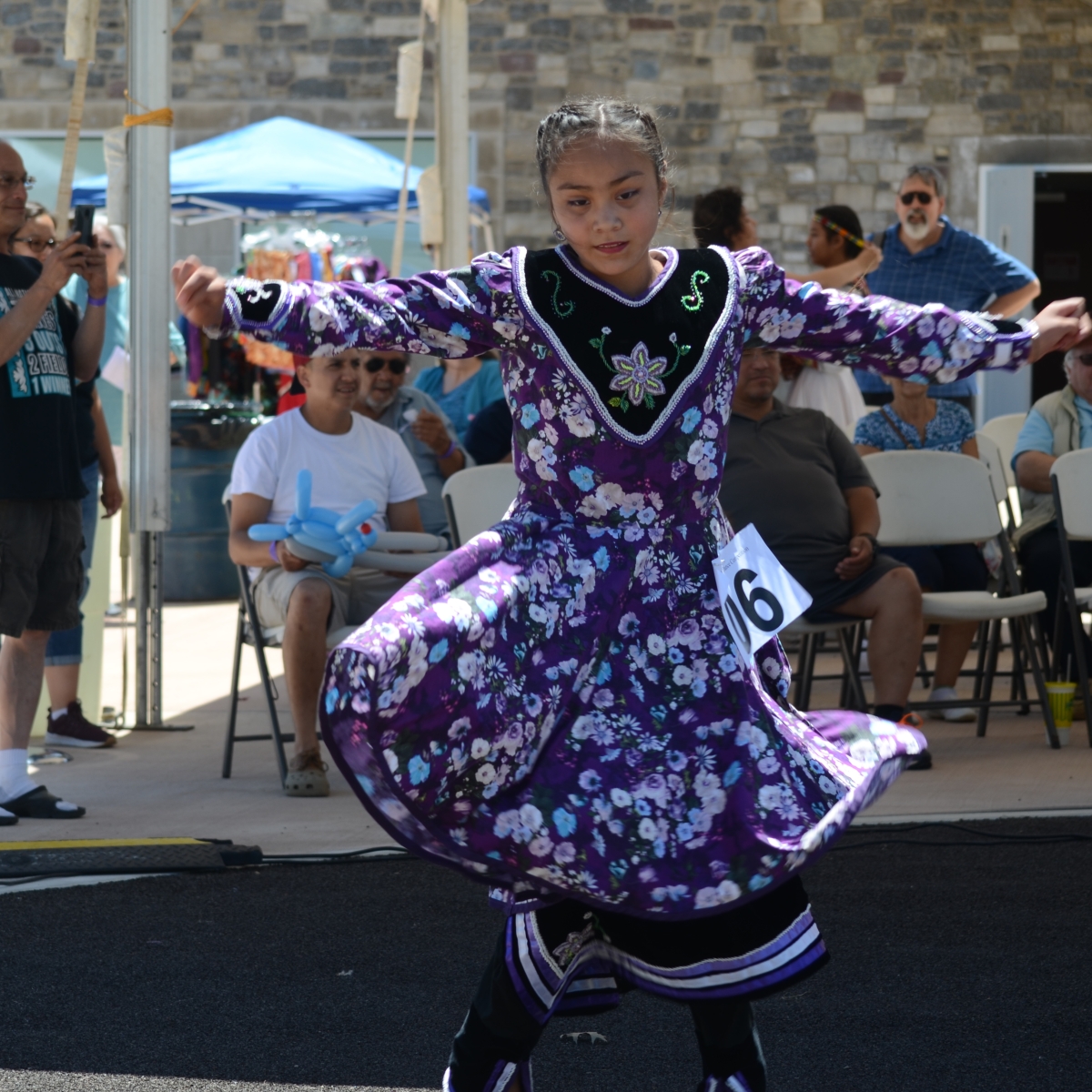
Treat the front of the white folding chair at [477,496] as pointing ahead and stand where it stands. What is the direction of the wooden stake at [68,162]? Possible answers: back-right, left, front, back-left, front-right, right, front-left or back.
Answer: back-right

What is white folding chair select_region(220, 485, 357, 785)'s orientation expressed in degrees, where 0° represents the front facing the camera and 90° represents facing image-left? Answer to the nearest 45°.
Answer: approximately 315°

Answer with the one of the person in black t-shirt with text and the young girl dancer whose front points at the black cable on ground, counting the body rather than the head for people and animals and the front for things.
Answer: the person in black t-shirt with text

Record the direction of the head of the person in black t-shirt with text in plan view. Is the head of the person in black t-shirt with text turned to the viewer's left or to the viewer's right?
to the viewer's right

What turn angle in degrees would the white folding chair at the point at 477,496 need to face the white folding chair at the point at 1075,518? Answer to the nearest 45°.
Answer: approximately 45° to its left

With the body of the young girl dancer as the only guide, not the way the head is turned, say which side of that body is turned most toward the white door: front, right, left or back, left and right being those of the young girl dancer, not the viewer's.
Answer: back

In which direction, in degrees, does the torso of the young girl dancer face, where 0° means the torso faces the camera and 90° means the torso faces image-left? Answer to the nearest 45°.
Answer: approximately 0°

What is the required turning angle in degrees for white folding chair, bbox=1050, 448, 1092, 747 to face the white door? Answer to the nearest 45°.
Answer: approximately 135° to its left

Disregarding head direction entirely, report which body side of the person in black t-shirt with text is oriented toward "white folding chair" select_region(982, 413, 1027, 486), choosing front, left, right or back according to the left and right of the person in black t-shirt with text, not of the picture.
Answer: left
